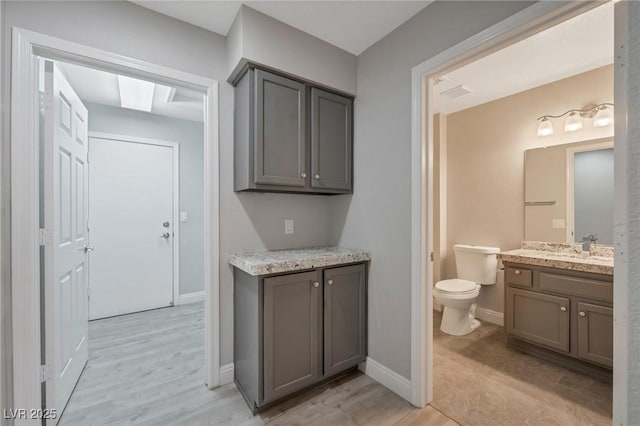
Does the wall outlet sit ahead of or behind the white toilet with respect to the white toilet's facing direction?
ahead

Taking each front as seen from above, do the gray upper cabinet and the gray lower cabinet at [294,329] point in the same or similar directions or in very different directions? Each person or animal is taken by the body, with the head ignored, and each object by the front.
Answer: same or similar directions

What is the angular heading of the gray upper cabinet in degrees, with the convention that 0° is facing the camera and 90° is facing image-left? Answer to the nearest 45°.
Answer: approximately 315°

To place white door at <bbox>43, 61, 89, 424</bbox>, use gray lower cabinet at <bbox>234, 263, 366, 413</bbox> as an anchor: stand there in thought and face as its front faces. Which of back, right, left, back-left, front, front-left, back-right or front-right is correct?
back-right

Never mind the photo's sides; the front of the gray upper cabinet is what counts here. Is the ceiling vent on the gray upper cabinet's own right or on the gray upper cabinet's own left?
on the gray upper cabinet's own left

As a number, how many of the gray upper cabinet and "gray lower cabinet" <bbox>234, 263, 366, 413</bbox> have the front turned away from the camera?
0

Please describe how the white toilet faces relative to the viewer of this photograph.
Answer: facing the viewer and to the left of the viewer

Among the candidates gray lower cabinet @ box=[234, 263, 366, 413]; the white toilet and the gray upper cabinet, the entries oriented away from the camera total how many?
0

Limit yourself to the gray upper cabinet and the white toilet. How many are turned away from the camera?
0

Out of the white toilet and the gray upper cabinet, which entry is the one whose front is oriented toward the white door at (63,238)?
the white toilet

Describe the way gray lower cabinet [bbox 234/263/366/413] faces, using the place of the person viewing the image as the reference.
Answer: facing the viewer and to the right of the viewer
